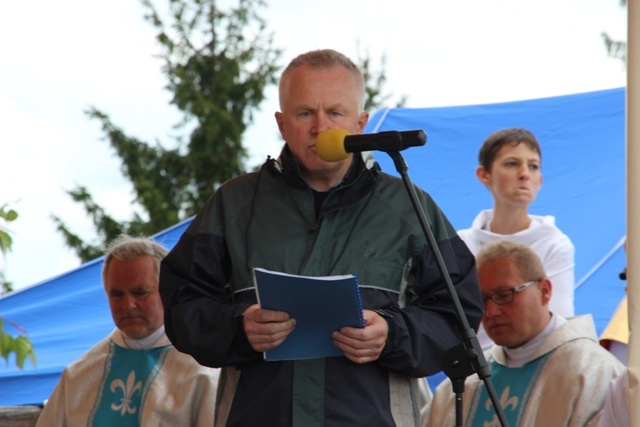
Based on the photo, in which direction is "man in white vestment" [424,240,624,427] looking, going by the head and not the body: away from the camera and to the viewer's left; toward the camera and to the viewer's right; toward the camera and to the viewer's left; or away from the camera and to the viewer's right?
toward the camera and to the viewer's left

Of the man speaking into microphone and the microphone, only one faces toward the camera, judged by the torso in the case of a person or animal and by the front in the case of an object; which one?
the man speaking into microphone

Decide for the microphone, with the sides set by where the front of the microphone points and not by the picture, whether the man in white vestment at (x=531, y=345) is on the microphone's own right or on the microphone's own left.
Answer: on the microphone's own right

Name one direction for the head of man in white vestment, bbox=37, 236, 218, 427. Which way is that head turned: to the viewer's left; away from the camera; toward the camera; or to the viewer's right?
toward the camera

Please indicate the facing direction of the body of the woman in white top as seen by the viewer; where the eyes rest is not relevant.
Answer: toward the camera

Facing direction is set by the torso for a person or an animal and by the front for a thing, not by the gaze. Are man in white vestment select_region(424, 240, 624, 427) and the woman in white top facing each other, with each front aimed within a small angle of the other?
no

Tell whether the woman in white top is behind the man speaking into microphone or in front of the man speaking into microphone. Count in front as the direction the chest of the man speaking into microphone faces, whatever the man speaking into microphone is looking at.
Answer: behind

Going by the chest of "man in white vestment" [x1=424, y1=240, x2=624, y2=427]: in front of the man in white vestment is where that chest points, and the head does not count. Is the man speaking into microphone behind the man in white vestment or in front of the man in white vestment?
in front

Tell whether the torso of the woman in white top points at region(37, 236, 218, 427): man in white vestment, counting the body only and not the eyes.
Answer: no

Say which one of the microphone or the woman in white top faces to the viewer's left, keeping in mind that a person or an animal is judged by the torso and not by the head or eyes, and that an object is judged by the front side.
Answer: the microphone

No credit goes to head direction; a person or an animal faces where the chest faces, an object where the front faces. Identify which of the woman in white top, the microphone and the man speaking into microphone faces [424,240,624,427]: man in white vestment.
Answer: the woman in white top

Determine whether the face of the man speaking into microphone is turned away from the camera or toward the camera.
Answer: toward the camera

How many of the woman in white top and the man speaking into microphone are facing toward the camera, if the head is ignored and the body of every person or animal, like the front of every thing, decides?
2

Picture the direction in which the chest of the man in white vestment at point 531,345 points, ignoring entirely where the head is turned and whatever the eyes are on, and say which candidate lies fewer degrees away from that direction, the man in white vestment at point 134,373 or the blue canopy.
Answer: the man in white vestment

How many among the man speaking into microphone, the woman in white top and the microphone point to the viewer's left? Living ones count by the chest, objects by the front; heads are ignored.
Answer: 1

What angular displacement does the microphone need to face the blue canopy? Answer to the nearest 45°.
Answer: approximately 90° to its right

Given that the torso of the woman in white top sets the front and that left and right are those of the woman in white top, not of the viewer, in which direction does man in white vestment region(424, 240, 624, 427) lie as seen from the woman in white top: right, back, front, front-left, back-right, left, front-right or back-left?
front

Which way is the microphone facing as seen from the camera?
to the viewer's left

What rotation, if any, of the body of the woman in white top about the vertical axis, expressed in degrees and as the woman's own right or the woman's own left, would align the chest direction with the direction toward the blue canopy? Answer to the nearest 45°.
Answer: approximately 180°
